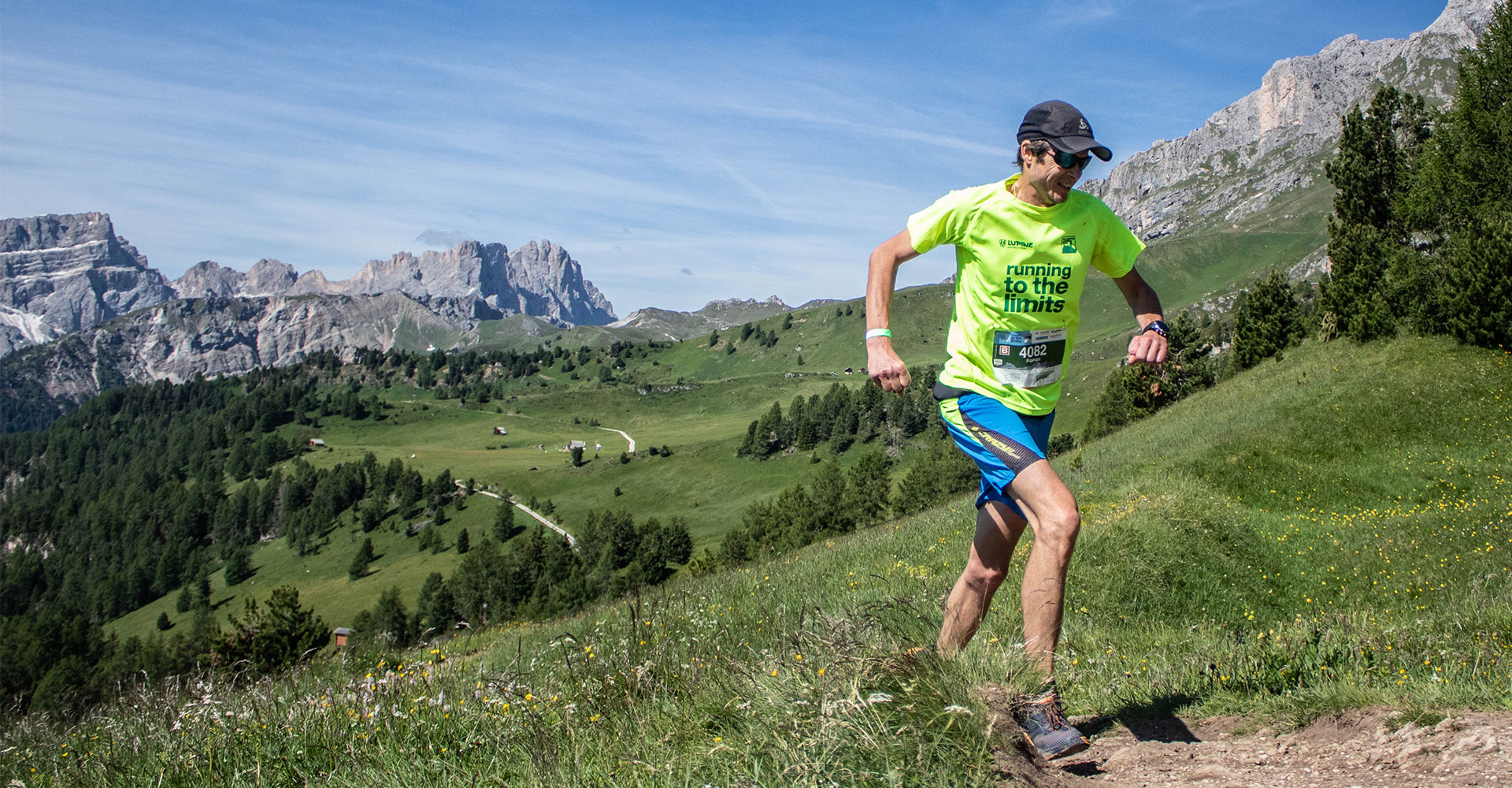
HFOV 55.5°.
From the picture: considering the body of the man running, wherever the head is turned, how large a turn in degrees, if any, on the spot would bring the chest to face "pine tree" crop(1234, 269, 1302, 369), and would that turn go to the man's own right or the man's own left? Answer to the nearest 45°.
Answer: approximately 135° to the man's own left

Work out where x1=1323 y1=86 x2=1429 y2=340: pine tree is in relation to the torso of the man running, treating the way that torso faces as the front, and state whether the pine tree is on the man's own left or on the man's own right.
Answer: on the man's own left

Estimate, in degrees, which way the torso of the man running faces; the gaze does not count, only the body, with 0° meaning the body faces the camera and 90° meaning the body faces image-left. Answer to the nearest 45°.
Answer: approximately 315°
